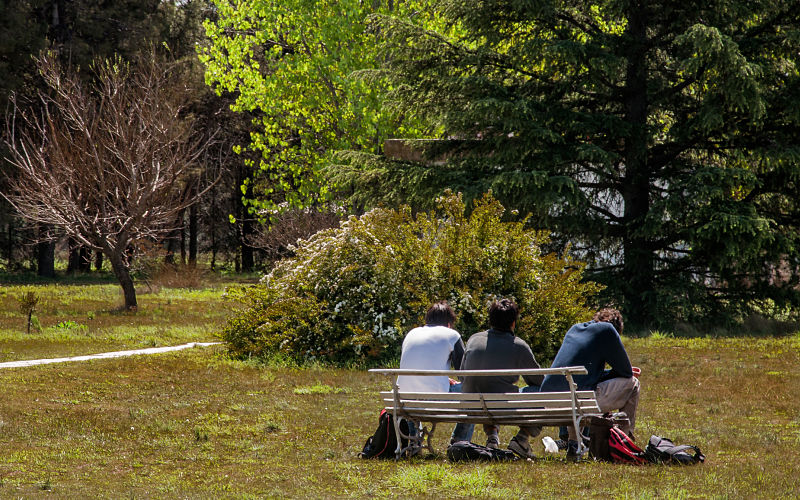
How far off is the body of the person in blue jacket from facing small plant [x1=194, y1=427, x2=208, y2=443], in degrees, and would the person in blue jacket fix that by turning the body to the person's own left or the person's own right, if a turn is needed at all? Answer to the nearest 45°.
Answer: approximately 135° to the person's own left

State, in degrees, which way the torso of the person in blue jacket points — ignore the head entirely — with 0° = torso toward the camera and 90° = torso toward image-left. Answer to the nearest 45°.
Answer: approximately 225°

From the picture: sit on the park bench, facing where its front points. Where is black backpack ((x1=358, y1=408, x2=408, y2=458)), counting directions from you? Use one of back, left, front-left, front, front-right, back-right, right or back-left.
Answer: left

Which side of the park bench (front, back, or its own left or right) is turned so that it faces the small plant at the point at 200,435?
left

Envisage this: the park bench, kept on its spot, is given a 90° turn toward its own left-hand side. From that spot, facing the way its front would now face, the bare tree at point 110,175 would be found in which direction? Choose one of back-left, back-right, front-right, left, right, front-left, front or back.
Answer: front-right

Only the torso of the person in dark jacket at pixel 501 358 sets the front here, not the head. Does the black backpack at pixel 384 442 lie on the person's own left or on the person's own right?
on the person's own left

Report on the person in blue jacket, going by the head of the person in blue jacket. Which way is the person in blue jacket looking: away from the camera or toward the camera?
away from the camera

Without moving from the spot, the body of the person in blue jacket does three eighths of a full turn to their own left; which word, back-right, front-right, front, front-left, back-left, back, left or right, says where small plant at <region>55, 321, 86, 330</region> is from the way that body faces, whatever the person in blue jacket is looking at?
front-right

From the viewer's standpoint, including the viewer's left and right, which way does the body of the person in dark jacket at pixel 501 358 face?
facing away from the viewer

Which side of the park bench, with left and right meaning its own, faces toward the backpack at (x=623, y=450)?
right

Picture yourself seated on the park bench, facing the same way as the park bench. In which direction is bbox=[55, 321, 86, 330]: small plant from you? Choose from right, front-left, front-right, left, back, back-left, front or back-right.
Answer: front-left

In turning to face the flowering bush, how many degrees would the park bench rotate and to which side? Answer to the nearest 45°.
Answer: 0° — it already faces it

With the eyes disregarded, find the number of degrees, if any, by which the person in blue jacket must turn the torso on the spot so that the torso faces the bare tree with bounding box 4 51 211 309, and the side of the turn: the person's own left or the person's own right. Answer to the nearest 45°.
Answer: approximately 90° to the person's own left

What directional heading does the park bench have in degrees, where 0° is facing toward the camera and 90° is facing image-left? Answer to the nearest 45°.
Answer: approximately 180°

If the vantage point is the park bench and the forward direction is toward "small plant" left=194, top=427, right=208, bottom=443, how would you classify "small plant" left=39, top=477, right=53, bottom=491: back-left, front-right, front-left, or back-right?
front-left

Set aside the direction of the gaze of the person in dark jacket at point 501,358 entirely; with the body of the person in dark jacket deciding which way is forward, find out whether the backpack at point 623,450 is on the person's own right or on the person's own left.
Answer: on the person's own right

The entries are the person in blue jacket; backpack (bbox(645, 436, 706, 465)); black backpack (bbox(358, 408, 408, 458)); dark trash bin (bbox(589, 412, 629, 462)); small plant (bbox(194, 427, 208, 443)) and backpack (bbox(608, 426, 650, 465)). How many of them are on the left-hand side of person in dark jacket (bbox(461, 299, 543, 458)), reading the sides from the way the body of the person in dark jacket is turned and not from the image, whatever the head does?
2

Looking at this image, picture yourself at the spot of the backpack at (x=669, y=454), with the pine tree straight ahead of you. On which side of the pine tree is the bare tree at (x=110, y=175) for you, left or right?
left
